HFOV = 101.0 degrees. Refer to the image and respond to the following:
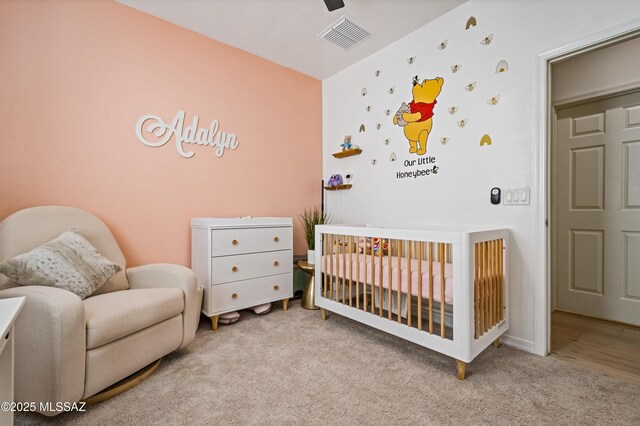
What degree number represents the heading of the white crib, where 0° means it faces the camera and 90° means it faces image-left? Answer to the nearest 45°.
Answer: approximately 45°

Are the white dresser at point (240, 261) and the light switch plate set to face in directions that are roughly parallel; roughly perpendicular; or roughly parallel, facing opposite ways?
roughly perpendicular

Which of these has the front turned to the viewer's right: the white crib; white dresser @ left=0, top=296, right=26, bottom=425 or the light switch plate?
the white dresser

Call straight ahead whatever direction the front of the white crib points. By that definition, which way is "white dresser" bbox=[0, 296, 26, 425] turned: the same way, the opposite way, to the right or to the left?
the opposite way

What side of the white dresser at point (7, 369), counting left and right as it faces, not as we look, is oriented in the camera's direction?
right

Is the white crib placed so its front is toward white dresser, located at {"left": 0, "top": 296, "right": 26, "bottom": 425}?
yes

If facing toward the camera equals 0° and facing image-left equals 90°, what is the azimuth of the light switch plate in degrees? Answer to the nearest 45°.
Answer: approximately 0°

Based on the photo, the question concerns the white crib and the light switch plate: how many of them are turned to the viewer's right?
0

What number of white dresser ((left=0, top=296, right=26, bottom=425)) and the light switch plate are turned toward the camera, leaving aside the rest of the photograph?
1

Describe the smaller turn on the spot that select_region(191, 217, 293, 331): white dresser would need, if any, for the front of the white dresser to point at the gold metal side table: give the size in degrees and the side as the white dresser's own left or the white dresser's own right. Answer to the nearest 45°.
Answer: approximately 45° to the white dresser's own left

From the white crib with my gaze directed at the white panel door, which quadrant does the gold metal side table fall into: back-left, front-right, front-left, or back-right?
back-left

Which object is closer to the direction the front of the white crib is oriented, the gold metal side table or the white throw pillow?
the white throw pillow

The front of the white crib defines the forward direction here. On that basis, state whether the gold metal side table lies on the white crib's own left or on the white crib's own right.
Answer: on the white crib's own right

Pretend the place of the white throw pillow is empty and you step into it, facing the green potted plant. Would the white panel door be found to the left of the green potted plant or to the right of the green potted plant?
right

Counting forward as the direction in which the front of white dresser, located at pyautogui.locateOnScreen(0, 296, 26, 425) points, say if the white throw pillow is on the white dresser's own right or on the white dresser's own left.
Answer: on the white dresser's own left
